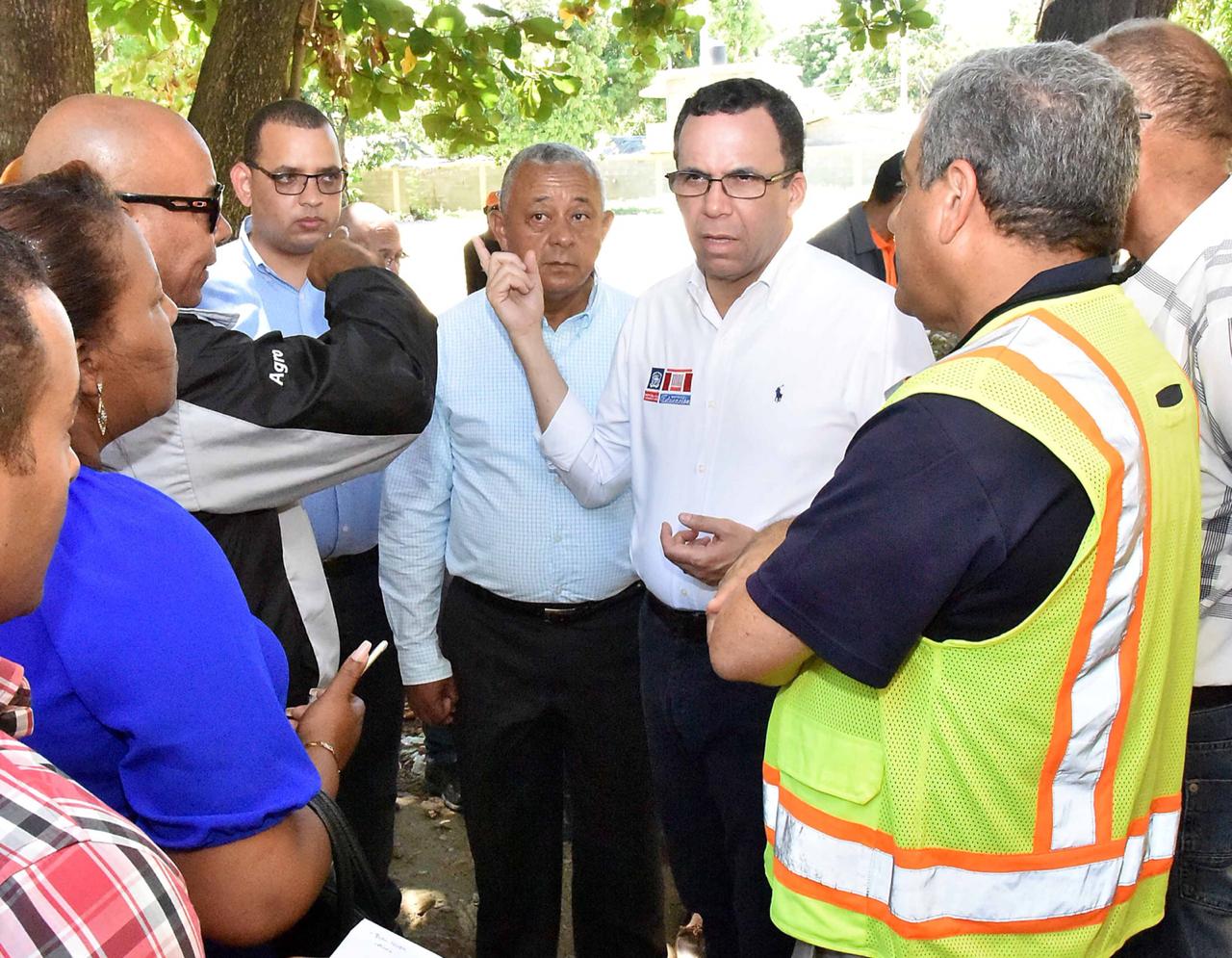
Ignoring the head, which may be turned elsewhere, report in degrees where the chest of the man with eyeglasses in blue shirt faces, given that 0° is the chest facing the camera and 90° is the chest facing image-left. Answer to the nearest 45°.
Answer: approximately 315°

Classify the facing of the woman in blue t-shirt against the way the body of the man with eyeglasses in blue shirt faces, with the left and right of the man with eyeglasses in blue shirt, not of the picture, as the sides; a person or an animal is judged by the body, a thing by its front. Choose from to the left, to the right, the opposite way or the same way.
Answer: to the left

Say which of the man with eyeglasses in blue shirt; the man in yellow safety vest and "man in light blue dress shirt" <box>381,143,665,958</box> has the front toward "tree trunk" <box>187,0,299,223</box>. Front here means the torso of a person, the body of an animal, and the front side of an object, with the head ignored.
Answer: the man in yellow safety vest

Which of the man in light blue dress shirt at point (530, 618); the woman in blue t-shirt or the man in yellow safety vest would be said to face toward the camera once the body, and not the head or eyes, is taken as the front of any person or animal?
the man in light blue dress shirt

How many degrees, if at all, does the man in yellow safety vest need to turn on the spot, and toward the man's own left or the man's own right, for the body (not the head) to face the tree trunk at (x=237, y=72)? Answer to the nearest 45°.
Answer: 0° — they already face it

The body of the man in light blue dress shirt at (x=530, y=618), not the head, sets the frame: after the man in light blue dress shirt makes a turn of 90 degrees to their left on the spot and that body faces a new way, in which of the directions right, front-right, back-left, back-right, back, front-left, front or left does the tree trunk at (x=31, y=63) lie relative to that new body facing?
back-left

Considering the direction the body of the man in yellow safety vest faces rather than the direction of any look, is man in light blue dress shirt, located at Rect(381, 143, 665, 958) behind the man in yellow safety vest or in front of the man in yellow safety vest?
in front

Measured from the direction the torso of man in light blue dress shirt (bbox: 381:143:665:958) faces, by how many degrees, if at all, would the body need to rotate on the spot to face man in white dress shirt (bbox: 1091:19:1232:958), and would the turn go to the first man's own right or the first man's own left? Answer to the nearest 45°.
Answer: approximately 45° to the first man's own left

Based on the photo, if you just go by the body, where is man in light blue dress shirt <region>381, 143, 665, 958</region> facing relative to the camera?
toward the camera

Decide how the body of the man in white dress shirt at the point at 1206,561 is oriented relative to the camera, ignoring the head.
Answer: to the viewer's left

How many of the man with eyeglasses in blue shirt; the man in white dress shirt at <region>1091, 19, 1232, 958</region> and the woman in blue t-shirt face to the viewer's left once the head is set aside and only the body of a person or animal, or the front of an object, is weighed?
1

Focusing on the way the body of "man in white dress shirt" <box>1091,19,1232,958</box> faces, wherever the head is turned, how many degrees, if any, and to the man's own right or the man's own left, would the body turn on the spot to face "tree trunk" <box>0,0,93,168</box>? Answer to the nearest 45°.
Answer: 0° — they already face it

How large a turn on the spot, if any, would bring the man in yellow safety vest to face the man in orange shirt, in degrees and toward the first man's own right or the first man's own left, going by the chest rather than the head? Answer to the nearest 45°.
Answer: approximately 45° to the first man's own right

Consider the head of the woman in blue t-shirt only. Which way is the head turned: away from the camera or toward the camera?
away from the camera

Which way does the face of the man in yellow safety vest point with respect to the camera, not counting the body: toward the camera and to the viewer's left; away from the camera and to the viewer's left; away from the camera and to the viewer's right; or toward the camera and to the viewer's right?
away from the camera and to the viewer's left

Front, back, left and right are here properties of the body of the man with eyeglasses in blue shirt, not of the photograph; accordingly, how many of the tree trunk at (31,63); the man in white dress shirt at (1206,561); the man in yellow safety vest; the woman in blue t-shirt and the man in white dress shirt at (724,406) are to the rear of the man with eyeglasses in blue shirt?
1

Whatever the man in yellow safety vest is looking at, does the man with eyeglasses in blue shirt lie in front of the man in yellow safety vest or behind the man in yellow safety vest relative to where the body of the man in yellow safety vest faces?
in front
